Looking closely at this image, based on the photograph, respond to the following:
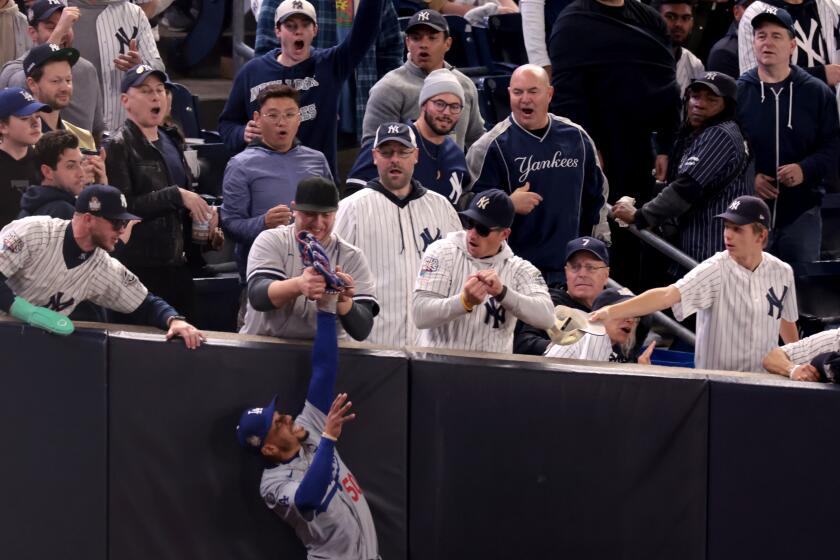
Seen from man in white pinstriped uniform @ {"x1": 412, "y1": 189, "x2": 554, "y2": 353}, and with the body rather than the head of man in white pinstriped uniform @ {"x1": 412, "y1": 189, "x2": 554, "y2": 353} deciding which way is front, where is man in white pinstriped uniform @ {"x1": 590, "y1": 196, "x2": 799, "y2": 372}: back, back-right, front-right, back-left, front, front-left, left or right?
left

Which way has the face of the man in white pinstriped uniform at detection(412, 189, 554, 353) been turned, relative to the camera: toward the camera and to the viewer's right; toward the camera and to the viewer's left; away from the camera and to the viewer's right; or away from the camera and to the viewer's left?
toward the camera and to the viewer's left

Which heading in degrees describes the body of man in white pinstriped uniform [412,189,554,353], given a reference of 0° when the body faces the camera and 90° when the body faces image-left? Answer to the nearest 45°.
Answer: approximately 0°

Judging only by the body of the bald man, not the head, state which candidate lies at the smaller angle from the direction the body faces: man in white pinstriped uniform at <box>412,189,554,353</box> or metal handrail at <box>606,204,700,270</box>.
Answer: the man in white pinstriped uniform

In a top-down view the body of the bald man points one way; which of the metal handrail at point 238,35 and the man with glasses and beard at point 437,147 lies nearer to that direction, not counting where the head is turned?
the man with glasses and beard

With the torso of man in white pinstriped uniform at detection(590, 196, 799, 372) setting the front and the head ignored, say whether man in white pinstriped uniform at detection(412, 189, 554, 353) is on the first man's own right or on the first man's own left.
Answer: on the first man's own right

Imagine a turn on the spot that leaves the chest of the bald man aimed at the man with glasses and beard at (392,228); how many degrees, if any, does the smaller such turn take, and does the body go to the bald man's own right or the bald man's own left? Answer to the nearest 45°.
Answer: approximately 45° to the bald man's own right

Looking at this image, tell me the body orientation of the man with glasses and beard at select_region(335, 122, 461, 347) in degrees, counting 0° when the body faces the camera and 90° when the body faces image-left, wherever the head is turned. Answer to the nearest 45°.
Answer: approximately 0°
